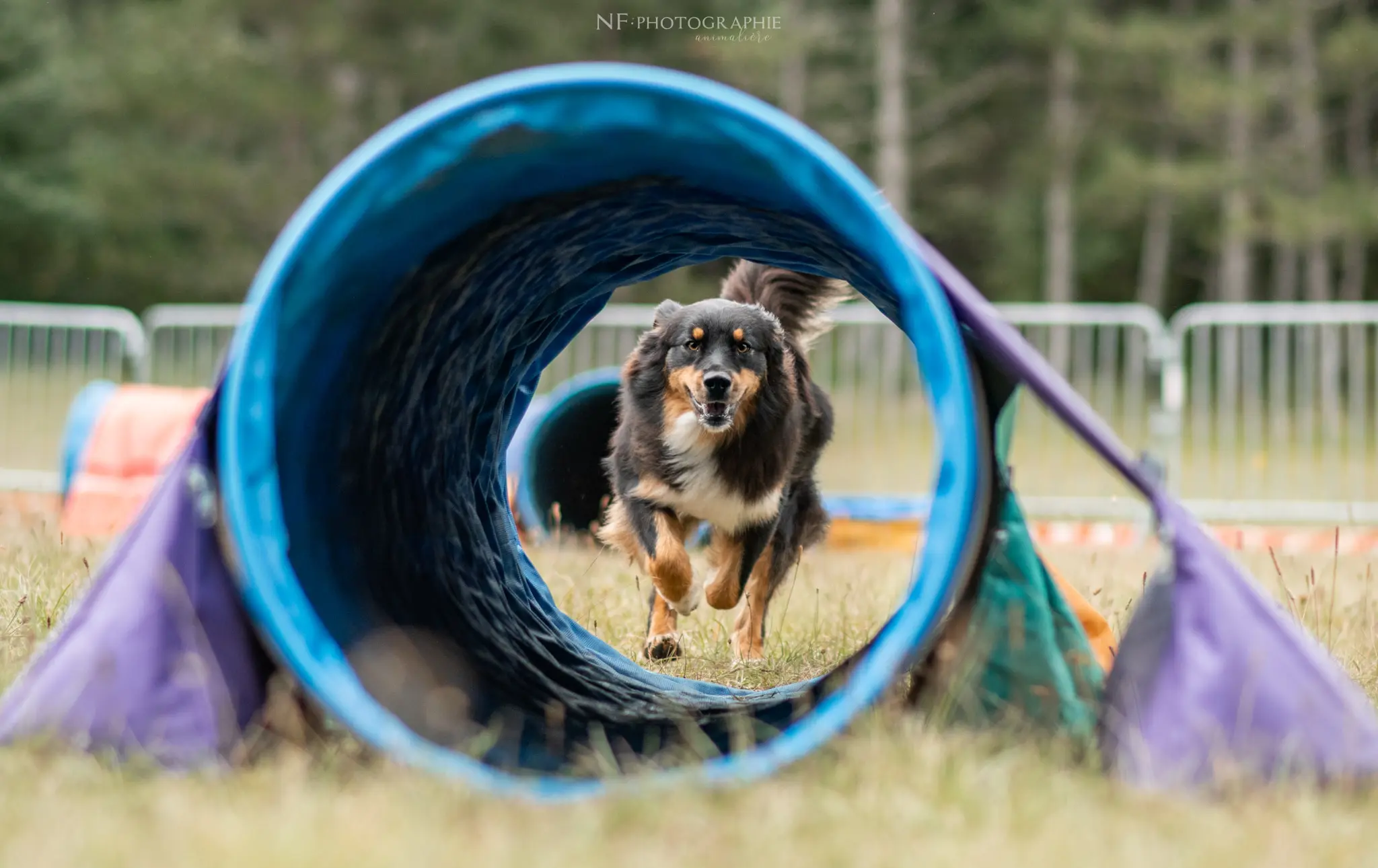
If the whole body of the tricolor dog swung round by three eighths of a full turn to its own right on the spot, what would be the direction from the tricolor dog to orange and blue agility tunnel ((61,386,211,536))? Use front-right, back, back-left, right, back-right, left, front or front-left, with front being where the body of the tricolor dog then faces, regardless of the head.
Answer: front

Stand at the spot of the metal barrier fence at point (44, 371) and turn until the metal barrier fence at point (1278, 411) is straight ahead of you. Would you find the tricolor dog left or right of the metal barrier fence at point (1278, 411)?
right

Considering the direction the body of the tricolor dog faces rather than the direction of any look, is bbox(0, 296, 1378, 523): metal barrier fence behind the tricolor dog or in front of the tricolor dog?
behind

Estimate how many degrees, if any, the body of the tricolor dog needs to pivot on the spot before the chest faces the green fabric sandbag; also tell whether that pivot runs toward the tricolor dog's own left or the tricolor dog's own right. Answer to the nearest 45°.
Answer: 0° — it already faces it

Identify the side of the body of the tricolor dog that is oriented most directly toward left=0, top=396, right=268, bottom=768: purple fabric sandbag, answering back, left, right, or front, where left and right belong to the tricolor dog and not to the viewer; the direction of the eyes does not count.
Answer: front

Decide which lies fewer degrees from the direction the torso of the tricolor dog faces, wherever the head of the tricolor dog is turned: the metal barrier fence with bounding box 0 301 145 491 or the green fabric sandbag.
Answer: the green fabric sandbag

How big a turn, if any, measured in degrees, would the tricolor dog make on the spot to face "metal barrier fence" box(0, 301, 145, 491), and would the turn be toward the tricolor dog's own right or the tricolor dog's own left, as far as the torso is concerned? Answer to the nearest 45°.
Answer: approximately 135° to the tricolor dog's own right

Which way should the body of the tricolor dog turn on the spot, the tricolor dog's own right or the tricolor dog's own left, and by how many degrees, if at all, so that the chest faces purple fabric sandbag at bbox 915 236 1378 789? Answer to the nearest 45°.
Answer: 0° — it already faces it

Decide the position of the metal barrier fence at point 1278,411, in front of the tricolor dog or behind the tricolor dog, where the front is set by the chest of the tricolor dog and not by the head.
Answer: behind

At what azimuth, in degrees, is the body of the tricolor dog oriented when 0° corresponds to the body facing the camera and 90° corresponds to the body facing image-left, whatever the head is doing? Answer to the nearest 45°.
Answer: approximately 0°

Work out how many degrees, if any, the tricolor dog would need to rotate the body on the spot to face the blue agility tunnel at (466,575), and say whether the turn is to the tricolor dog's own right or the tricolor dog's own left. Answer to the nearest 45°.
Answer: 0° — it already faces it

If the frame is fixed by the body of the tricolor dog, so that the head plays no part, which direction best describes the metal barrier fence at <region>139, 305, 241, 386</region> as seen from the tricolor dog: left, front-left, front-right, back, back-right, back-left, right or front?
back-right
